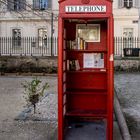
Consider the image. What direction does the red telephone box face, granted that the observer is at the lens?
facing the viewer
